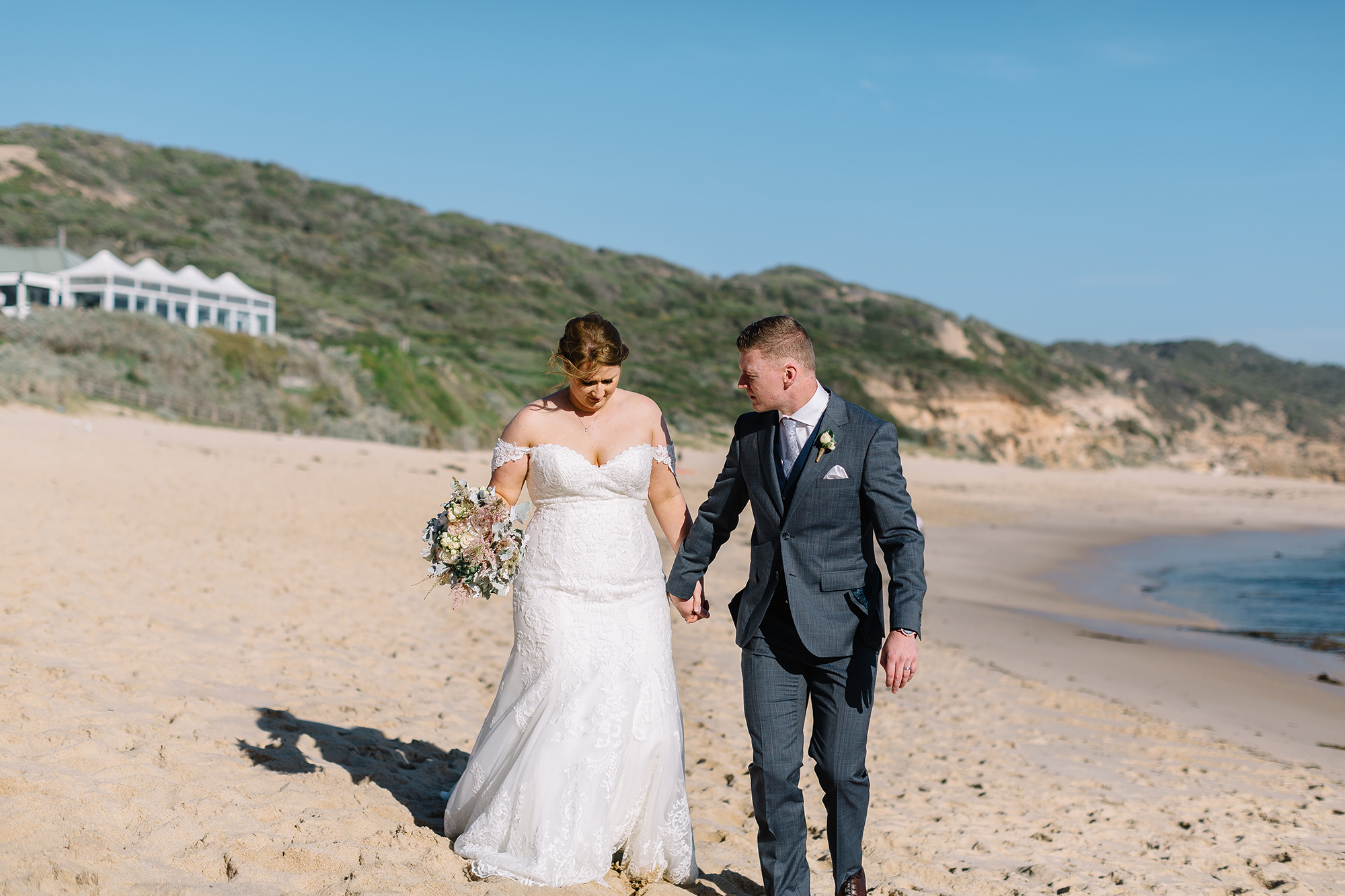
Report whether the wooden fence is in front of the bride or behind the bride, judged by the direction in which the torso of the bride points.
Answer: behind

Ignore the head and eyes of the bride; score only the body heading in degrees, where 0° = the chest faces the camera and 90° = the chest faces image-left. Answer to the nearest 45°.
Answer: approximately 0°

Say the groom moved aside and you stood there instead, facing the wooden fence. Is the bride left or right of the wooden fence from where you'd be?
left

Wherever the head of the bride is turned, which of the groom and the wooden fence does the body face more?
the groom

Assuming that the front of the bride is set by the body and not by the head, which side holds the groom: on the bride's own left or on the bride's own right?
on the bride's own left

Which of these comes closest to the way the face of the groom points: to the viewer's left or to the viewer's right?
to the viewer's left
